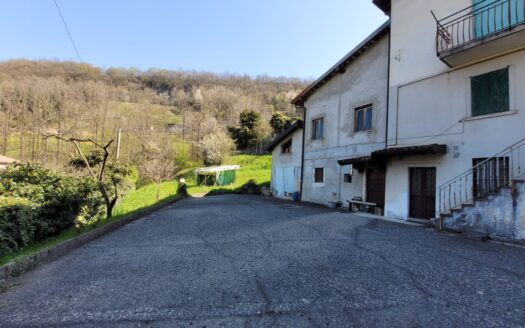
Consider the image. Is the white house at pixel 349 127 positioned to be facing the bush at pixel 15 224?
yes

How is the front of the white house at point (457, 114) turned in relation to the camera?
facing the viewer and to the left of the viewer

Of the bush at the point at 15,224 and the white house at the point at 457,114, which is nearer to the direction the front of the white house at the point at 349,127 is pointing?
the bush

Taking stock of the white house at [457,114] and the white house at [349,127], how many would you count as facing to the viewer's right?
0

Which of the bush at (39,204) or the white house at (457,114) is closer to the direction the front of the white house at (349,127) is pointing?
the bush

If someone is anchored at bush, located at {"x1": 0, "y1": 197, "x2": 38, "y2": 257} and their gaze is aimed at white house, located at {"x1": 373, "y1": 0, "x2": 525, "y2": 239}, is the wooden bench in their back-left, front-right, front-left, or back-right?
front-left

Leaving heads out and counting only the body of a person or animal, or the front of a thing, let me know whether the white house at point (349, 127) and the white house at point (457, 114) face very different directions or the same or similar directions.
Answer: same or similar directions

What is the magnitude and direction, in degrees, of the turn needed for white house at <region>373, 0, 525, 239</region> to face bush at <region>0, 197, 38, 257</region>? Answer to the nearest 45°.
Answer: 0° — it already faces it

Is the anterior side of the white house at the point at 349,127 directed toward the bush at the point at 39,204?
yes

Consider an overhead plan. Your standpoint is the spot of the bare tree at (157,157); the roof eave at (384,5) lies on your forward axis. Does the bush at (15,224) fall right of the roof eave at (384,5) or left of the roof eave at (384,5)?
right

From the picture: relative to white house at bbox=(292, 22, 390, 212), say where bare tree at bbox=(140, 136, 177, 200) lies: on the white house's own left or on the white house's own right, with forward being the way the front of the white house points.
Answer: on the white house's own right

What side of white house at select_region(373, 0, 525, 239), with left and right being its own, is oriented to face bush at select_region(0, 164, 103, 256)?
front
